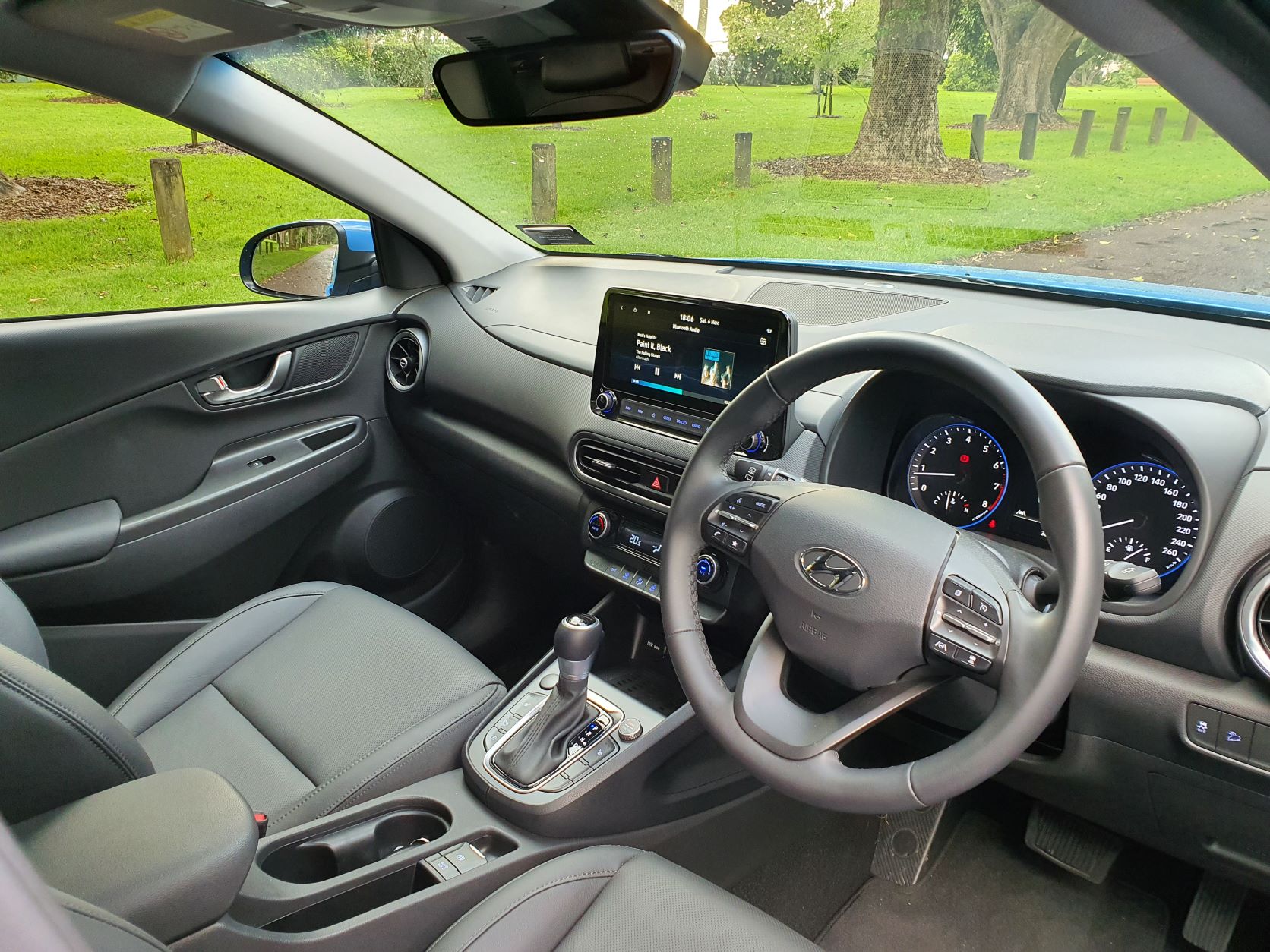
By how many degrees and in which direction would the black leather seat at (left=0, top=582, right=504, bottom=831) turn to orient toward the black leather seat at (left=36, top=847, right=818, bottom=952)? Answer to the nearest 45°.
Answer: approximately 135° to its right

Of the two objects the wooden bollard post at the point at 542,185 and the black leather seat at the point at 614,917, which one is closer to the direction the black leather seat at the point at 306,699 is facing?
the wooden bollard post

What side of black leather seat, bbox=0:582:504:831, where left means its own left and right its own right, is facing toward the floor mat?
right

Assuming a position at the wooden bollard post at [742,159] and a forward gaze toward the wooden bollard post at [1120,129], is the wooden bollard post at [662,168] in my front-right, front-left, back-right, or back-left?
back-right

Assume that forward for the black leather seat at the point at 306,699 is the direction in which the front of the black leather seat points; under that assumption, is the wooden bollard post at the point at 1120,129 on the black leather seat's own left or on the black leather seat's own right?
on the black leather seat's own right

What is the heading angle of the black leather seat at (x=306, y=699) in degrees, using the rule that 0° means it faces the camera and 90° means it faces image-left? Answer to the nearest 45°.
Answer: approximately 225°

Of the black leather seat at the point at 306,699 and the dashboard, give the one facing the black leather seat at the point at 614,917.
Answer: the dashboard

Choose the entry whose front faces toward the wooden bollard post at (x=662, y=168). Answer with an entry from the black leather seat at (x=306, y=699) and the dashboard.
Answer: the black leather seat

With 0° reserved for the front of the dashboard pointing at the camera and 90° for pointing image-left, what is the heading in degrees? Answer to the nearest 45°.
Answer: approximately 45°

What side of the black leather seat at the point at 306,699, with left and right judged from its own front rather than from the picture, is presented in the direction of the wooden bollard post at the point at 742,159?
front
